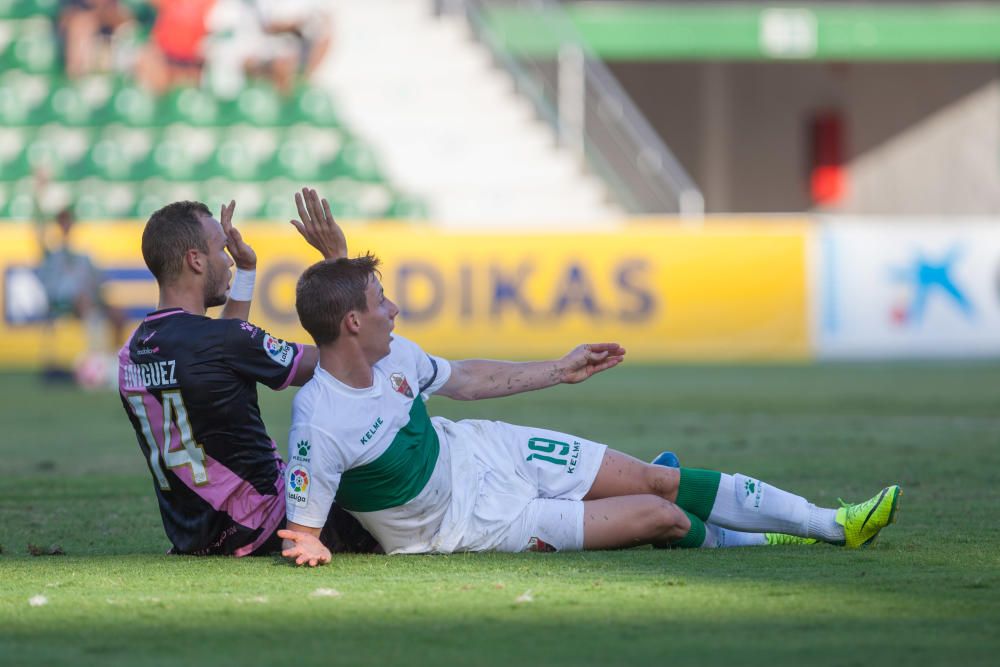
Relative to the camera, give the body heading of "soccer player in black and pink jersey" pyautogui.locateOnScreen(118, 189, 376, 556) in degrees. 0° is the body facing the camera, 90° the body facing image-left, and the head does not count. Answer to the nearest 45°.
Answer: approximately 225°

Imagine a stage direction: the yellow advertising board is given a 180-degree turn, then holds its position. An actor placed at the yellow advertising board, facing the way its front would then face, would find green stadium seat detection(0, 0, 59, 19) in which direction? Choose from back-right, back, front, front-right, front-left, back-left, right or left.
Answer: front-left

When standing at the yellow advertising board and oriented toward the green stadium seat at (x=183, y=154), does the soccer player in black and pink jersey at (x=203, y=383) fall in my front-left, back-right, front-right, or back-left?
back-left

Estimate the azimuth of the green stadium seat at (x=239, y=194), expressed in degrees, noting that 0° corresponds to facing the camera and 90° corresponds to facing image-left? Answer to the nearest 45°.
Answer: approximately 0°

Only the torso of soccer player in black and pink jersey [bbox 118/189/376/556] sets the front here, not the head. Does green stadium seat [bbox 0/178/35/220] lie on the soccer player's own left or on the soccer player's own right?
on the soccer player's own left

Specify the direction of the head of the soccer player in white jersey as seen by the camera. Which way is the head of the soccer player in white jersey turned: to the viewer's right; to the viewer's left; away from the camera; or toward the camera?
to the viewer's right

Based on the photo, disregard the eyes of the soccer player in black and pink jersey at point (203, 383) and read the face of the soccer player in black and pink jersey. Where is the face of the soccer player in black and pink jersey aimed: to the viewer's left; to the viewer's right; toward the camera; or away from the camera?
to the viewer's right

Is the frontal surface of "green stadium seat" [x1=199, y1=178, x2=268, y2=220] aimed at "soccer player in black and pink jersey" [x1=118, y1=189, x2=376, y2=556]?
yes

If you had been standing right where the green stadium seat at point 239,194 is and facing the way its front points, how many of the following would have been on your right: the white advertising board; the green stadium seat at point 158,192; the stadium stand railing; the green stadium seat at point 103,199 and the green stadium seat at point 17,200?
3

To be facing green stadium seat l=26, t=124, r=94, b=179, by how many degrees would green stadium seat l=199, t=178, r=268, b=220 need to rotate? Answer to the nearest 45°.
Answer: approximately 90° to its right

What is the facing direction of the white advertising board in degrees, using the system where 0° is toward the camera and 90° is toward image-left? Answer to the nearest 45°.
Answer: approximately 0°
